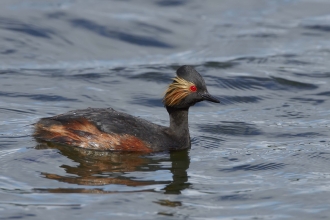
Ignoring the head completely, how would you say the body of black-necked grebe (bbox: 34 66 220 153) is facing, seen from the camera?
to the viewer's right
